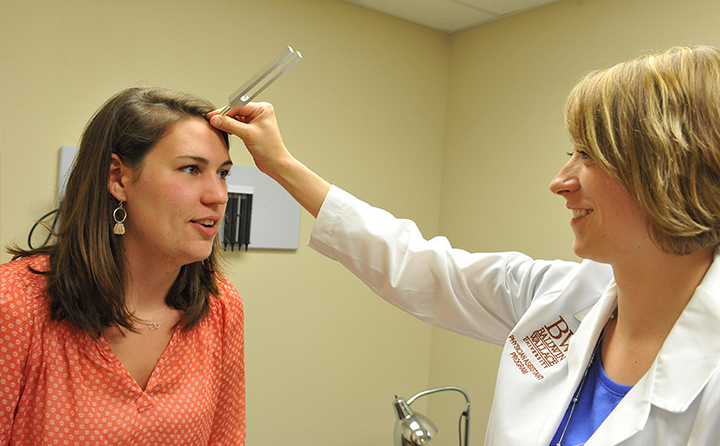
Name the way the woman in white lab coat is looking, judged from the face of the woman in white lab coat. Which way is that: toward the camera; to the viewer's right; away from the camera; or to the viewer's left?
to the viewer's left

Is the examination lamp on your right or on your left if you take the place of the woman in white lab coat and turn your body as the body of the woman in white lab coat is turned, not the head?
on your right

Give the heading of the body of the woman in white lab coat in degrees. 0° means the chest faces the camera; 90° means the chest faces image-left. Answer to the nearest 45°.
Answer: approximately 45°
